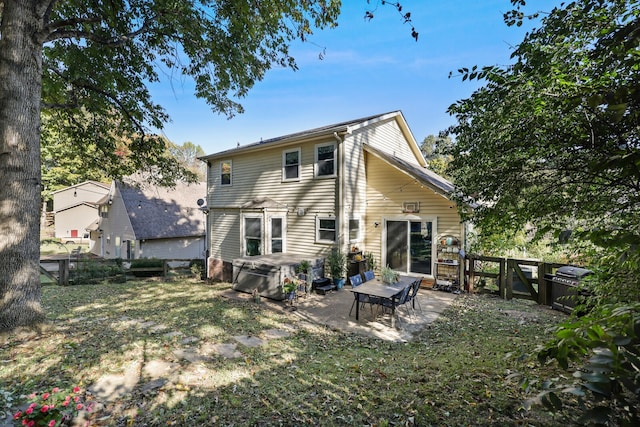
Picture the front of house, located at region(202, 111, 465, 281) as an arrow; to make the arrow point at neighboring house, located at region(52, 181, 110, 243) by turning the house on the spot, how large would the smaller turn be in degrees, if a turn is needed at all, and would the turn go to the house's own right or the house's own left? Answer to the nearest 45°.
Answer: approximately 90° to the house's own left

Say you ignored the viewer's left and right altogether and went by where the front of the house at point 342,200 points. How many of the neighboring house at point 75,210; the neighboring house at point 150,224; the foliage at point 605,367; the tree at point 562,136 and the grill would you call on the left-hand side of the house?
2

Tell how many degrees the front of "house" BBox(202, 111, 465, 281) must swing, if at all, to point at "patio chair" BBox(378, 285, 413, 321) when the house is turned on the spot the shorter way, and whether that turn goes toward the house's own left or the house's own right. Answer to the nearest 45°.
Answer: approximately 135° to the house's own right

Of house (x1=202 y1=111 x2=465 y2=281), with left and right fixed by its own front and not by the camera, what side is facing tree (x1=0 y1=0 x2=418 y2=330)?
back

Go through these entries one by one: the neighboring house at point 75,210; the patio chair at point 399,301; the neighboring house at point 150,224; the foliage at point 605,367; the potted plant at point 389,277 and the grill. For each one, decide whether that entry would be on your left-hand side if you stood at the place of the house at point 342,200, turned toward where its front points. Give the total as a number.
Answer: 2

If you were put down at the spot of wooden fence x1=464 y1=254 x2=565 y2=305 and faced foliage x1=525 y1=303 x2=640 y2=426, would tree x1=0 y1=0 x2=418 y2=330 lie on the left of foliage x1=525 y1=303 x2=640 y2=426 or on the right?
right

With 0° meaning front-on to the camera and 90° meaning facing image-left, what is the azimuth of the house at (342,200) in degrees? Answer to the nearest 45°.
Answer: approximately 225°

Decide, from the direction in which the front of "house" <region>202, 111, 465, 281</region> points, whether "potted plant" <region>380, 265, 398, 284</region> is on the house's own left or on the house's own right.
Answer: on the house's own right

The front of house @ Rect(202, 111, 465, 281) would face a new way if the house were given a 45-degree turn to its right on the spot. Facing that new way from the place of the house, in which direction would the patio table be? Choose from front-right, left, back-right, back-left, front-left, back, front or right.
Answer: right
